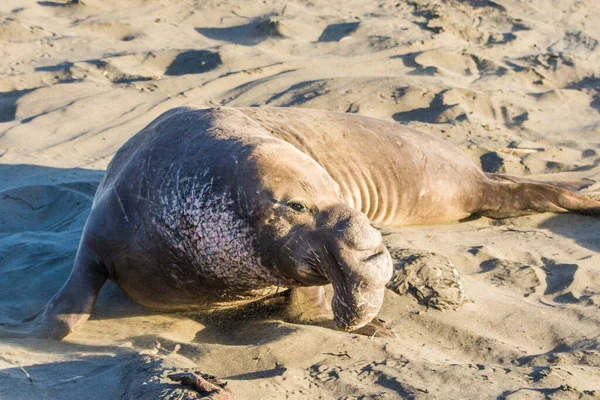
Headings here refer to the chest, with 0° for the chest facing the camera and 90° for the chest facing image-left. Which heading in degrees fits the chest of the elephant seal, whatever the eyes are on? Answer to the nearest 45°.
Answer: approximately 45°

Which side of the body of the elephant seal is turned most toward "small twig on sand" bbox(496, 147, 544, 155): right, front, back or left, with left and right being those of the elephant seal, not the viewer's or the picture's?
back
